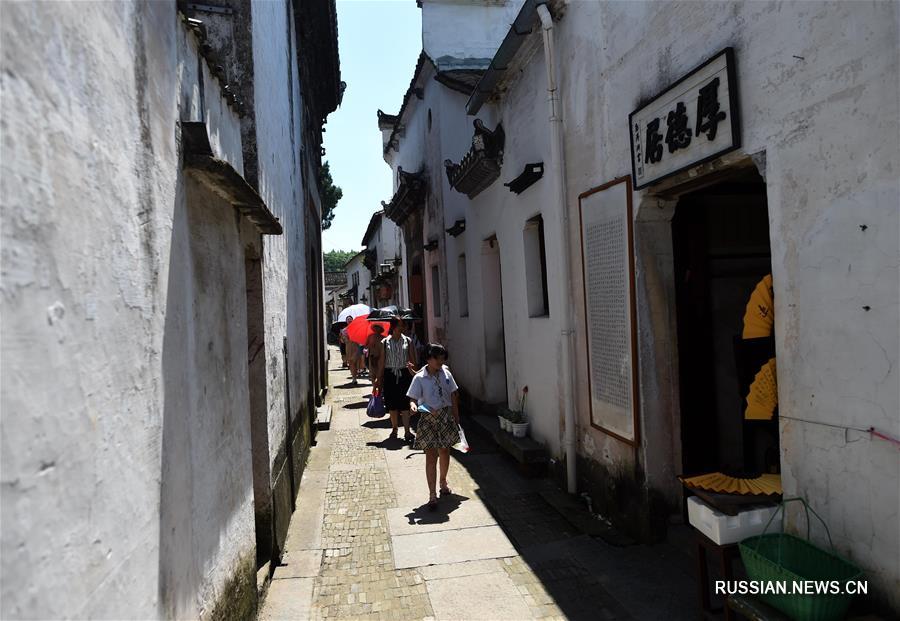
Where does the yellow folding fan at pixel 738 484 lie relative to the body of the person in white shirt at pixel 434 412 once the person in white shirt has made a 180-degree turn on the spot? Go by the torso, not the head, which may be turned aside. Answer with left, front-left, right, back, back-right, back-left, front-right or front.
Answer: back-right

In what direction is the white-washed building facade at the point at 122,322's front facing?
to the viewer's right

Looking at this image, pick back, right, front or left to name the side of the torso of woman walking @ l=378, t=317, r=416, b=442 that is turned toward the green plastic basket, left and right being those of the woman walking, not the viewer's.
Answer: front

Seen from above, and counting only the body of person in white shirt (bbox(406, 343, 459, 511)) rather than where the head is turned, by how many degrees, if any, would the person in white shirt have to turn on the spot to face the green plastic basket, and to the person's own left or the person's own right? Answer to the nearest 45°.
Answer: approximately 45° to the person's own left

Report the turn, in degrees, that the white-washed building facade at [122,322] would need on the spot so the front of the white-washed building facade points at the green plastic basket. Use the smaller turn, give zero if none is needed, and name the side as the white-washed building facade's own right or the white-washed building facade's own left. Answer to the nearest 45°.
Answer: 0° — it already faces it

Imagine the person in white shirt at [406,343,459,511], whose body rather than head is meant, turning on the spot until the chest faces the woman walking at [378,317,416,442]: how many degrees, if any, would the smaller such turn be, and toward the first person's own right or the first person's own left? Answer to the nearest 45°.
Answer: approximately 180°

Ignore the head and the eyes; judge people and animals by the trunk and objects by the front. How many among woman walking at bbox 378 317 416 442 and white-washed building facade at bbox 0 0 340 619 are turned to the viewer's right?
1

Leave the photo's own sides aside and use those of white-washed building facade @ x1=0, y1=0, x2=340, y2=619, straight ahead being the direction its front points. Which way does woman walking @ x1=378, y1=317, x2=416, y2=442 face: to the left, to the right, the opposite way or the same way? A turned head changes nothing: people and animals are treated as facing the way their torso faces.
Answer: to the right

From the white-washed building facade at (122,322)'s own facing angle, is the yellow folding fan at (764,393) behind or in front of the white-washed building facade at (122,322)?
in front

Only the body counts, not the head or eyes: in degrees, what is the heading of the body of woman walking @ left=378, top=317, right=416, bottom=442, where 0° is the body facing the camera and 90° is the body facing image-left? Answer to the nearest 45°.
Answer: approximately 0°

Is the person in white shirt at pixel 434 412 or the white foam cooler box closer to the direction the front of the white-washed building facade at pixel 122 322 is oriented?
the white foam cooler box
